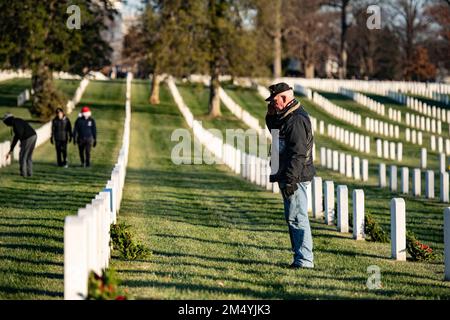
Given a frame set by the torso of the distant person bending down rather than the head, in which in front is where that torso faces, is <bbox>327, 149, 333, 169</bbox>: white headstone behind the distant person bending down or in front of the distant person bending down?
behind

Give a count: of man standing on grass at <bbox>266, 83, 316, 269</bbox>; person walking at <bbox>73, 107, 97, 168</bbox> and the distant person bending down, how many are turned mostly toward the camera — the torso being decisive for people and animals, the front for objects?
1

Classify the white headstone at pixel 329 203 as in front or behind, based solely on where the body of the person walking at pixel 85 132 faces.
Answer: in front

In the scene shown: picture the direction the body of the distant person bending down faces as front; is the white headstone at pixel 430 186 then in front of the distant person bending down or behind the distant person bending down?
behind

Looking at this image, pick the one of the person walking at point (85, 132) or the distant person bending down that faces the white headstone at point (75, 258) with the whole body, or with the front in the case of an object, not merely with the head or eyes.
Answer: the person walking

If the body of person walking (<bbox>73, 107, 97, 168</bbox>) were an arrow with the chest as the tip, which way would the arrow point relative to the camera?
toward the camera

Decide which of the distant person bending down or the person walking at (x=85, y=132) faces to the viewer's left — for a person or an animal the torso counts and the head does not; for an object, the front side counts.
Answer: the distant person bending down

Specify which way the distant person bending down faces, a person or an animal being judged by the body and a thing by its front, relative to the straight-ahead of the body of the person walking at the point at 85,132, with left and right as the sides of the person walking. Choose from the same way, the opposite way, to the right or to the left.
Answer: to the right

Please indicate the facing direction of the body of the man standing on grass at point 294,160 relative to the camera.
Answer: to the viewer's left

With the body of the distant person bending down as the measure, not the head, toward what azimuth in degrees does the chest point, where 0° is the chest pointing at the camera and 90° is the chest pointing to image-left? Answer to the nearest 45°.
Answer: approximately 90°

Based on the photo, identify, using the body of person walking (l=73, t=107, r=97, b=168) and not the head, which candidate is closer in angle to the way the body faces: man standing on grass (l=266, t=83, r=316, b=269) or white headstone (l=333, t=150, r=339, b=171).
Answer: the man standing on grass

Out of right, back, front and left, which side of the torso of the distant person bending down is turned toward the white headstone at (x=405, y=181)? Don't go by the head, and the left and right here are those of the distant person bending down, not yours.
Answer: back

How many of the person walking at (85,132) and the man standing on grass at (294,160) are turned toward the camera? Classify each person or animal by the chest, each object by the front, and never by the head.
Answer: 1

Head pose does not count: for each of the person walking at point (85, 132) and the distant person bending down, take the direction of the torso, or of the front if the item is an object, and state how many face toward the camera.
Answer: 1
